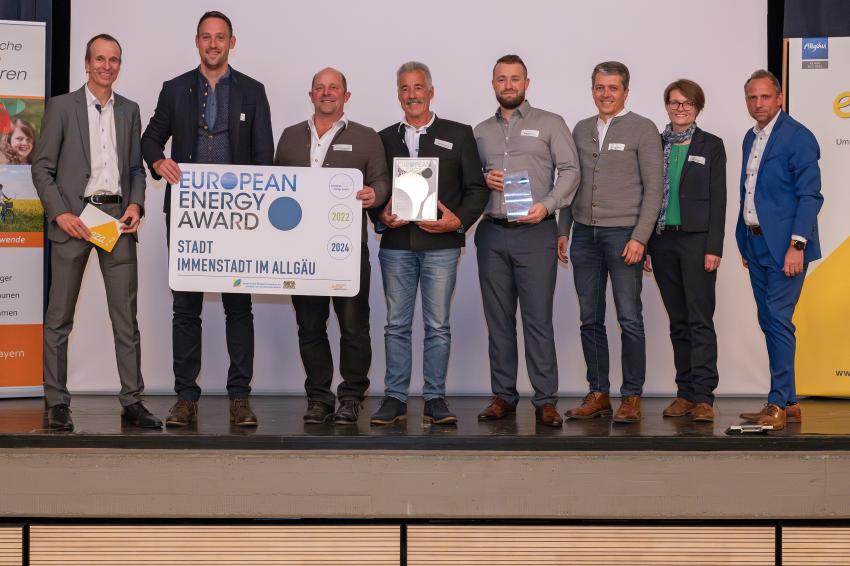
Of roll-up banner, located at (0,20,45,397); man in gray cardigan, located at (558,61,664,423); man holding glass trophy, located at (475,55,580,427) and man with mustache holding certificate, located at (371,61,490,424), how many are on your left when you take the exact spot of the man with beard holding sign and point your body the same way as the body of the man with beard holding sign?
3

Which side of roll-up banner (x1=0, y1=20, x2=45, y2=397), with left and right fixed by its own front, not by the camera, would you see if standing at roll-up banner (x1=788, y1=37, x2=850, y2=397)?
left

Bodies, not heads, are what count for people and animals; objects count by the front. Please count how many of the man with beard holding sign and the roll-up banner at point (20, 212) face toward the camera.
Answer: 2

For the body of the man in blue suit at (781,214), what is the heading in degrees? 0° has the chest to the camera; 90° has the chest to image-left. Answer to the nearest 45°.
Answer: approximately 45°

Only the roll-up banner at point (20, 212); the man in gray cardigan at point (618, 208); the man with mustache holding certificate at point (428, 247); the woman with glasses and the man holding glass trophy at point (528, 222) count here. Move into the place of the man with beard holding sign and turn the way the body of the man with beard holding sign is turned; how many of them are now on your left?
4

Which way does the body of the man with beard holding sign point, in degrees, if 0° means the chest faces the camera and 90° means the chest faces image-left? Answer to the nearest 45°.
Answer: approximately 0°

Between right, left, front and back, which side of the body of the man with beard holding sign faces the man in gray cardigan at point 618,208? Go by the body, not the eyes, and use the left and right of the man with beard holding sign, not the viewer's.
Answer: left
